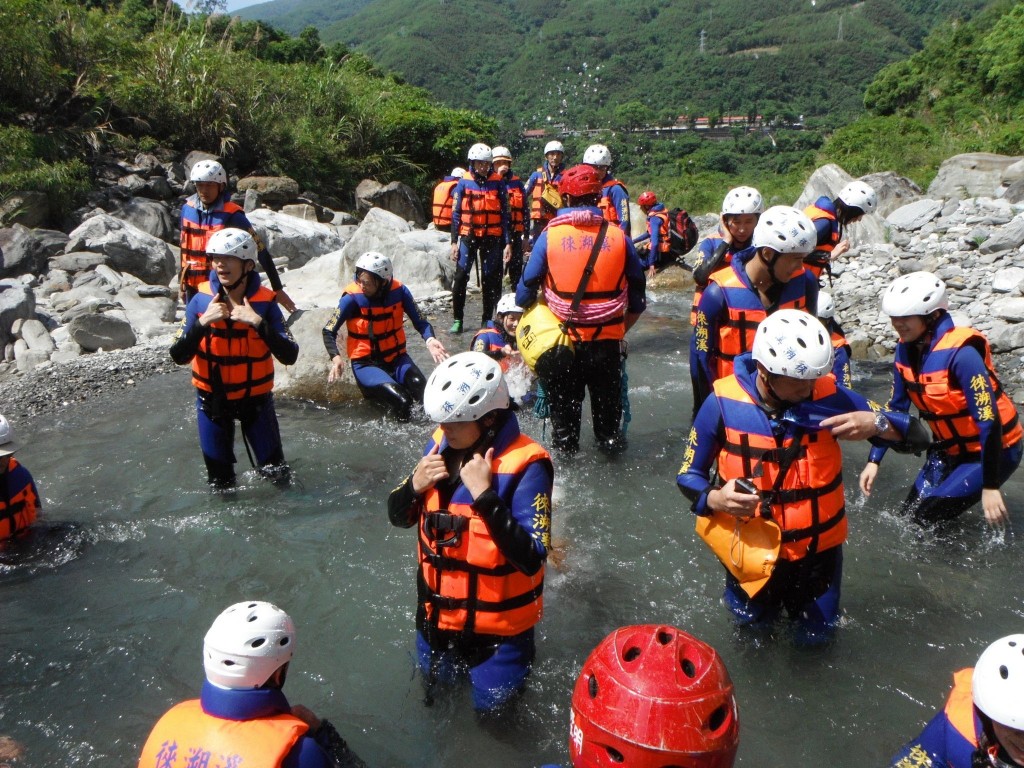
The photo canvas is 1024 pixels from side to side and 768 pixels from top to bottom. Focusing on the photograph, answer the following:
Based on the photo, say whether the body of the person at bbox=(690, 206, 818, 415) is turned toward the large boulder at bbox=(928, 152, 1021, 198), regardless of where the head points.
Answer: no

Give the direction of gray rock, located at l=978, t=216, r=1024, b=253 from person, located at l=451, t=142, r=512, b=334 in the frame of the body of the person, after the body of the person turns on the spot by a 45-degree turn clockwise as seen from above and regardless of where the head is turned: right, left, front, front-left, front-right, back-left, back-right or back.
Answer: back-left

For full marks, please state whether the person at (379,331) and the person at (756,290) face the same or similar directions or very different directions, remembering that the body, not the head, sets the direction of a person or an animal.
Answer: same or similar directions

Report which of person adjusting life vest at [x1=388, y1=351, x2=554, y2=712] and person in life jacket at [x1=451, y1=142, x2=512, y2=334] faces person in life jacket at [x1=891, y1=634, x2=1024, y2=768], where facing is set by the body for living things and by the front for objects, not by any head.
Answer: person in life jacket at [x1=451, y1=142, x2=512, y2=334]

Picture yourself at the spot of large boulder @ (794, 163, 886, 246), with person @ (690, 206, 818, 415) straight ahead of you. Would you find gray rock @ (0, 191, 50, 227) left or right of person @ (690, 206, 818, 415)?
right

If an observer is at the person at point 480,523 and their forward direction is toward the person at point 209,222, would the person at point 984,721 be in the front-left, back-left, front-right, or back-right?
back-right

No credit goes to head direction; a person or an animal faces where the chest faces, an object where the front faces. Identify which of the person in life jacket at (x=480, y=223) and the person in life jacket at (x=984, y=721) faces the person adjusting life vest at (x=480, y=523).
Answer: the person in life jacket at (x=480, y=223)

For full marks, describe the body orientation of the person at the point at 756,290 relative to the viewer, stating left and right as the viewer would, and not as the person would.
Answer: facing the viewer and to the right of the viewer

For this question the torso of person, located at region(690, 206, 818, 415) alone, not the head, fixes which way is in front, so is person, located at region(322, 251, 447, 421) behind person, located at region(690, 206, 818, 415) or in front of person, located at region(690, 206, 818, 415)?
behind

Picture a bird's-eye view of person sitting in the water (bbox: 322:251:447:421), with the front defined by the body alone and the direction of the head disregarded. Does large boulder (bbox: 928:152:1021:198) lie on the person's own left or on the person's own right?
on the person's own left

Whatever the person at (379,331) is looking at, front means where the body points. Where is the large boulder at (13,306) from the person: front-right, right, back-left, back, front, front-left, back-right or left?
back-right

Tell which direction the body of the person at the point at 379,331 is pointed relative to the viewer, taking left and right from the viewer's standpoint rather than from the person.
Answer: facing the viewer
